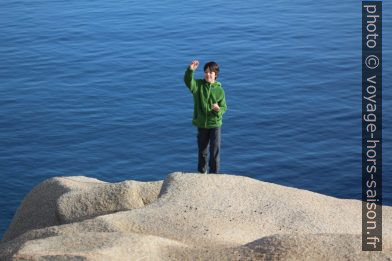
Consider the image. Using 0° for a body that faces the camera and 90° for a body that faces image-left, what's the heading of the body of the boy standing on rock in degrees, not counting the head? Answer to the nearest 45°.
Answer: approximately 0°
